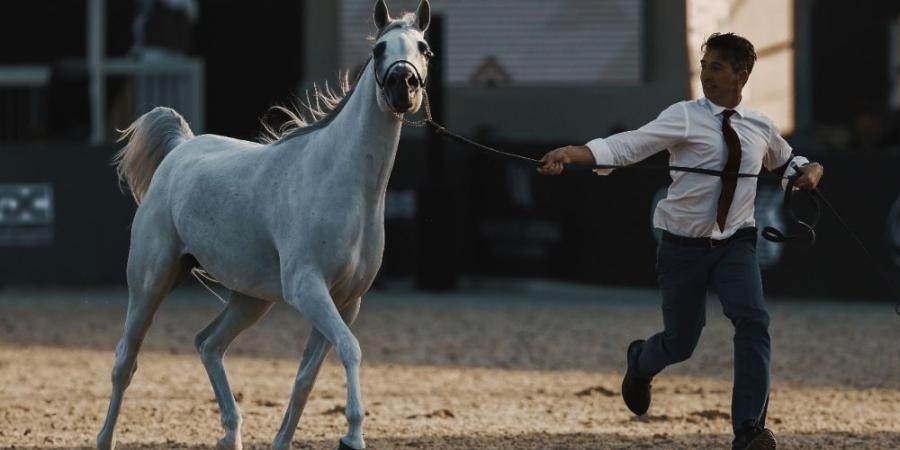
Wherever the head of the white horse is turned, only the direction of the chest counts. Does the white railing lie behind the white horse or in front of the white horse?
behind

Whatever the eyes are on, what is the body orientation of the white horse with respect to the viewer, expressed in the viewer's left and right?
facing the viewer and to the right of the viewer
